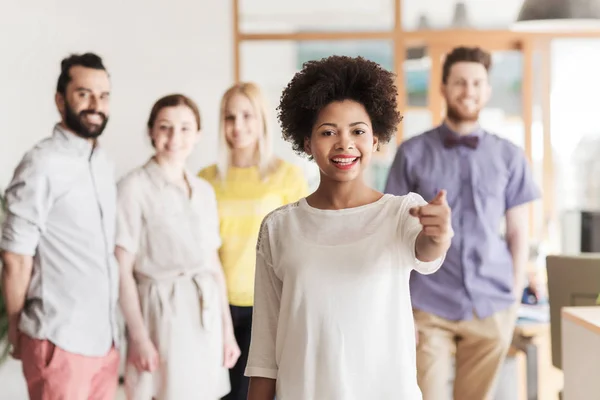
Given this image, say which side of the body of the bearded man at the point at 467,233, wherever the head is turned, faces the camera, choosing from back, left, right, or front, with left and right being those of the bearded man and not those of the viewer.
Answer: front

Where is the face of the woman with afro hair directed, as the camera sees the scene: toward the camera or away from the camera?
toward the camera

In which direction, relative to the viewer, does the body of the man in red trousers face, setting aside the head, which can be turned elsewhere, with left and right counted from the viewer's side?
facing the viewer and to the right of the viewer

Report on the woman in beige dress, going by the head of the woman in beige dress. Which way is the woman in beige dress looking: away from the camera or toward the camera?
toward the camera

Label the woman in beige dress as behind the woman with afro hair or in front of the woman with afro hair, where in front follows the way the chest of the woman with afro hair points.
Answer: behind

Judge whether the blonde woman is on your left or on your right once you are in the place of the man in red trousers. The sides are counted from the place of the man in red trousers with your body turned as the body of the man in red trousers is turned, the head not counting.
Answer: on your left

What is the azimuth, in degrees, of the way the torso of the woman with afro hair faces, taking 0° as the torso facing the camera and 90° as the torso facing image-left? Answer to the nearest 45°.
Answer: approximately 0°

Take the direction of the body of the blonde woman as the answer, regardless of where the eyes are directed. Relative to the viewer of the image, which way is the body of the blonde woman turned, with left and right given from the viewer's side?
facing the viewer

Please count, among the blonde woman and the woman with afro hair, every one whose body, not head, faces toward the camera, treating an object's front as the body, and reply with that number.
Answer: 2

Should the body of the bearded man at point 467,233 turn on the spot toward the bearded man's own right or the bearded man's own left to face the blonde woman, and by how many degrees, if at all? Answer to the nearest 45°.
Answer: approximately 90° to the bearded man's own right

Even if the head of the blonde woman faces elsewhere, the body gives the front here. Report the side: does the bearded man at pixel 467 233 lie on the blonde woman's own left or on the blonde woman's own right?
on the blonde woman's own left

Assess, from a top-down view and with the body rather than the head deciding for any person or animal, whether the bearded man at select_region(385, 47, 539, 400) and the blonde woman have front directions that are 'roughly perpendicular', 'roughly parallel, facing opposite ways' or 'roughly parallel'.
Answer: roughly parallel
